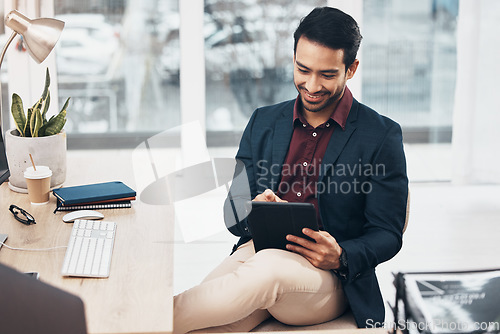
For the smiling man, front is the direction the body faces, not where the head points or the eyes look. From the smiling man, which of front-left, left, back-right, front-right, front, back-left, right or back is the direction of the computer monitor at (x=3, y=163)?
front-right

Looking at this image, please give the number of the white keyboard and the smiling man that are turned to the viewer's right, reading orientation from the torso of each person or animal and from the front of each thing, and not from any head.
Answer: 1

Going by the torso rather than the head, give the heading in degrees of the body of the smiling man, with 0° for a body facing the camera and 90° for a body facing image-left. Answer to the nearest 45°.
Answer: approximately 45°

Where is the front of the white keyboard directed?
to the viewer's right

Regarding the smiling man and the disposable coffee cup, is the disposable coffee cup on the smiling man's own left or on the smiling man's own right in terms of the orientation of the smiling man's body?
on the smiling man's own right

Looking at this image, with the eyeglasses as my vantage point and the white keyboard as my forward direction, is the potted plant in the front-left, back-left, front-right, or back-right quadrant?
back-left
